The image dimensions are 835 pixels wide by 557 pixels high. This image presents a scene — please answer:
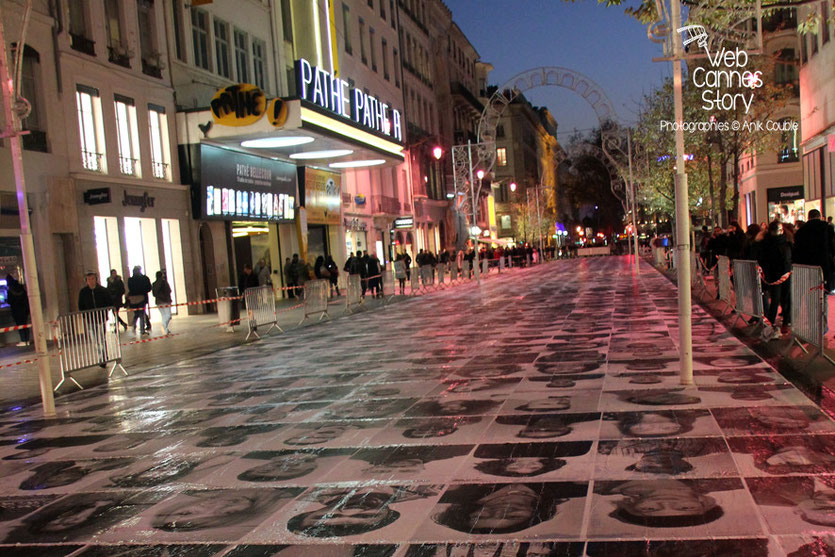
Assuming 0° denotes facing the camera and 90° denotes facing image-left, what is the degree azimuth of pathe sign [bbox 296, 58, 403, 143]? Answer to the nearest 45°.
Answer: approximately 315°

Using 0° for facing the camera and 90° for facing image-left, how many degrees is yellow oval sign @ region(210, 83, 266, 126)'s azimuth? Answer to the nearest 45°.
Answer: approximately 0°

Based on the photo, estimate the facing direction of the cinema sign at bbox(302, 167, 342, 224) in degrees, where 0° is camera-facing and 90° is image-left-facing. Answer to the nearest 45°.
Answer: approximately 315°

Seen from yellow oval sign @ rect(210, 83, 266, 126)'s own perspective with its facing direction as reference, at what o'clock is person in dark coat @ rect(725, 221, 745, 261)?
The person in dark coat is roughly at 10 o'clock from the yellow oval sign.

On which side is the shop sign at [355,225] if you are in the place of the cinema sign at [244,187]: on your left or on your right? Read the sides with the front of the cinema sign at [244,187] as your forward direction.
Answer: on your left

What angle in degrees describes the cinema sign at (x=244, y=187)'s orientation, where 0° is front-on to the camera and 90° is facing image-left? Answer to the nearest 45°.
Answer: approximately 315°

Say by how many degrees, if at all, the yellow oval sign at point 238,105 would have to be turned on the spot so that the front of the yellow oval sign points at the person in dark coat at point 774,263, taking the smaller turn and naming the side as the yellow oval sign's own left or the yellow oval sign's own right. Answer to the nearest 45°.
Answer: approximately 45° to the yellow oval sign's own left

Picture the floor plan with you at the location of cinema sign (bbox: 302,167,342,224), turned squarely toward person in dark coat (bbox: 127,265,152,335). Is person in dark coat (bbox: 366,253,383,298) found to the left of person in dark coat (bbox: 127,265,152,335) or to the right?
left
